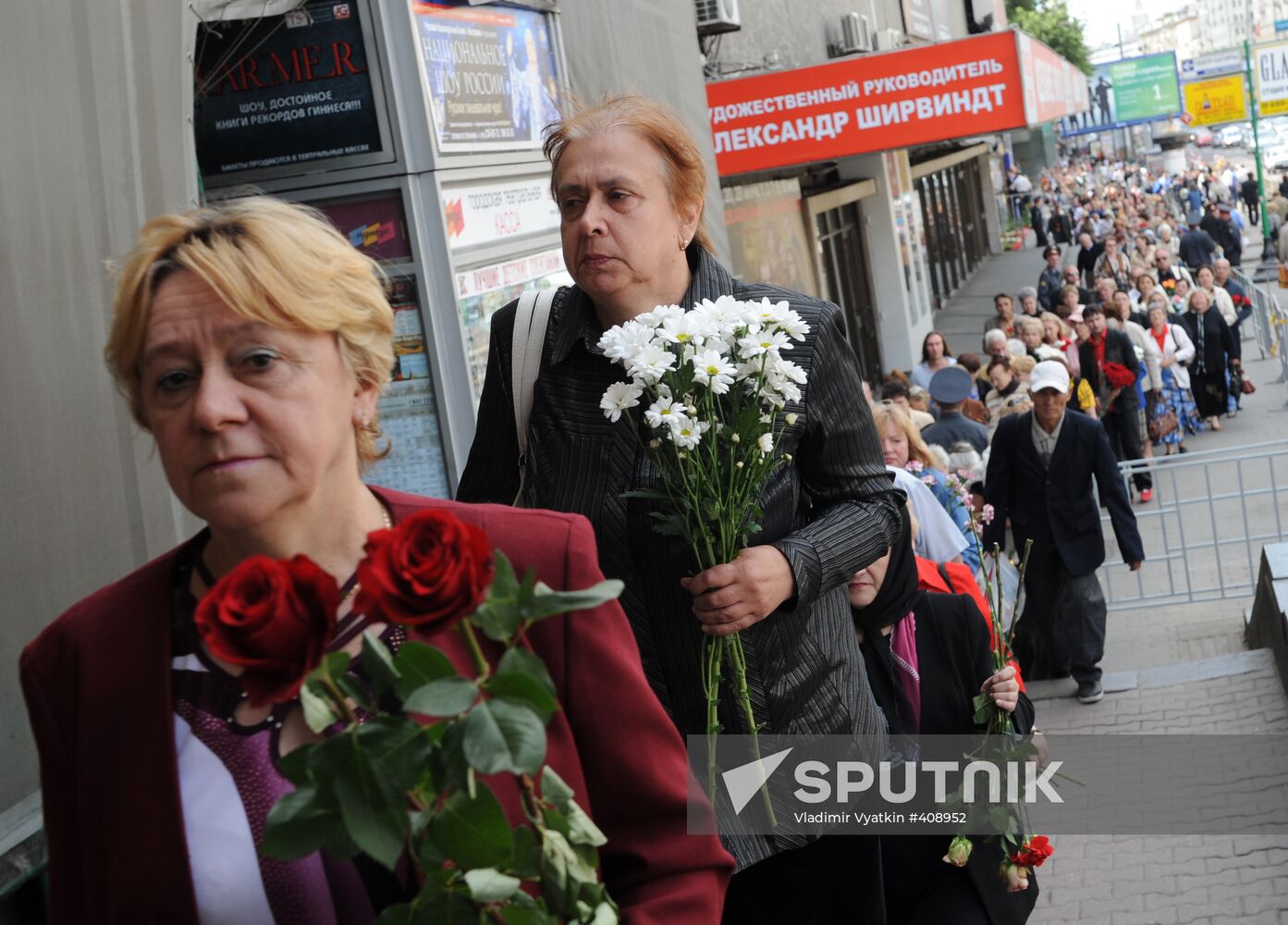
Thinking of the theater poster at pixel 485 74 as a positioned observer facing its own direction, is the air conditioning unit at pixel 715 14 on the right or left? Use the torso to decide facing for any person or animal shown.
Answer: on its left

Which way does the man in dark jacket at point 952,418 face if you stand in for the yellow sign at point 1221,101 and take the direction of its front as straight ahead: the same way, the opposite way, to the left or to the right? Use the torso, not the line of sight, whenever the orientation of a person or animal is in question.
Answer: the opposite way

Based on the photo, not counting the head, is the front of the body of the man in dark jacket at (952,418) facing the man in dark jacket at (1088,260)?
yes

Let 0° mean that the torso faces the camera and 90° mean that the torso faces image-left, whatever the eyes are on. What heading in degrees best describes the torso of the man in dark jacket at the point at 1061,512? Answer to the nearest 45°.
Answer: approximately 0°

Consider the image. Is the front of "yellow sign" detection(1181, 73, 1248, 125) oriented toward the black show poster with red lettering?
yes

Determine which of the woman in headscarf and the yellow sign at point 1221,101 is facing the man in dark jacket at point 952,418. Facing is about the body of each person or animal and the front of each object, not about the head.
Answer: the yellow sign

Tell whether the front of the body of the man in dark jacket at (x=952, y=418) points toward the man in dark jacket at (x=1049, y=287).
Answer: yes

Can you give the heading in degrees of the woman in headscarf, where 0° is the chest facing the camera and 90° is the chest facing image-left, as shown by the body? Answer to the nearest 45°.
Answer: approximately 45°

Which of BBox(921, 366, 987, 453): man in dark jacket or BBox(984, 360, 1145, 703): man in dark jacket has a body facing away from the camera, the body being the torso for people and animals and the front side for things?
BBox(921, 366, 987, 453): man in dark jacket
